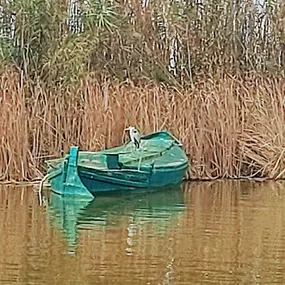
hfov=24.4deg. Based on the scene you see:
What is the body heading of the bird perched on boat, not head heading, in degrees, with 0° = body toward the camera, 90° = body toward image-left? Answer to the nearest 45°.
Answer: approximately 90°

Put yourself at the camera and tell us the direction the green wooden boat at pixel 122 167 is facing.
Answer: facing away from the viewer and to the right of the viewer
